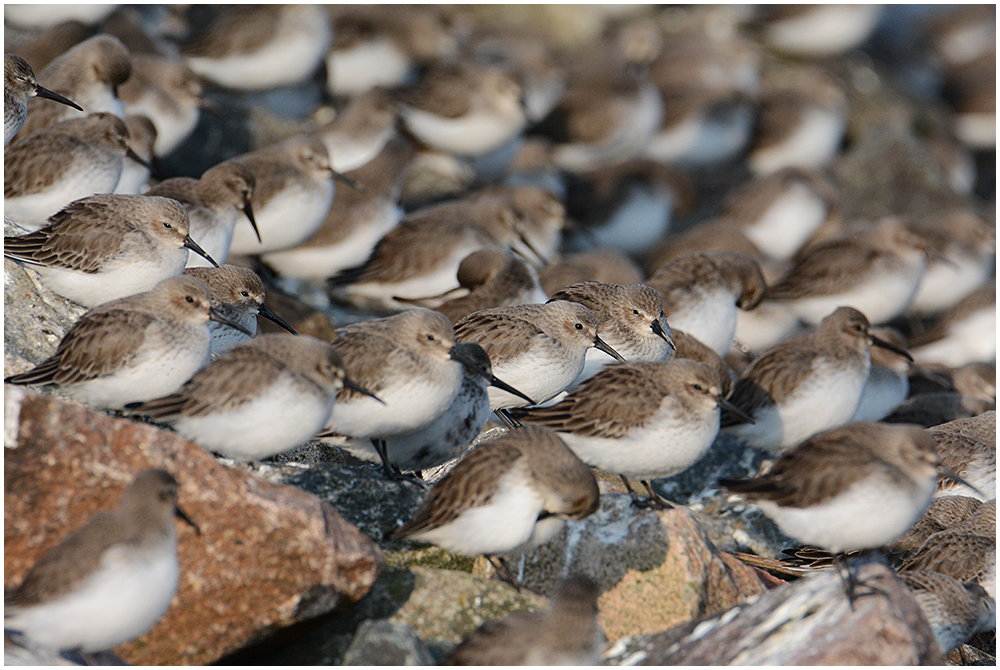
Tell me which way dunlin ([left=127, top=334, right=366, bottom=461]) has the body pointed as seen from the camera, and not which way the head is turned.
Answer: to the viewer's right

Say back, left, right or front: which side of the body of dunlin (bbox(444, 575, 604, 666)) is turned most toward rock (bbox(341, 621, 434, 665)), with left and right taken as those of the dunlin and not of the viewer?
back

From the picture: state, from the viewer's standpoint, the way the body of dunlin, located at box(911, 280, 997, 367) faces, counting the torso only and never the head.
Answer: to the viewer's right

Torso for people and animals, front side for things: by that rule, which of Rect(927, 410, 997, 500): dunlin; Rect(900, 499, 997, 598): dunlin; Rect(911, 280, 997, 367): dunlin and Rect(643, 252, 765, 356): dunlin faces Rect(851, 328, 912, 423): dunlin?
Rect(643, 252, 765, 356): dunlin

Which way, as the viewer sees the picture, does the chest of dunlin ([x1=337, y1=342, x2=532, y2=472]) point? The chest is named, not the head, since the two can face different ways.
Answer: to the viewer's right

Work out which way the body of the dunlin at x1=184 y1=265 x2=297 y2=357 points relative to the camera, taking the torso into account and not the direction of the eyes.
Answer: to the viewer's right

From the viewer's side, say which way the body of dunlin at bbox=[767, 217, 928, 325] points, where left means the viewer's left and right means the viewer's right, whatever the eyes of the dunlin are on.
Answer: facing to the right of the viewer

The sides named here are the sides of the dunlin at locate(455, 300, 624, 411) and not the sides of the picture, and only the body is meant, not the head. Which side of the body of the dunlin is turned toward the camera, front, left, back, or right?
right

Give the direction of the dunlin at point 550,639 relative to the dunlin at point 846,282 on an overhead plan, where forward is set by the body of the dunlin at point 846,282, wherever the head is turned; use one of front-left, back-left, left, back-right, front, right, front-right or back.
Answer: right

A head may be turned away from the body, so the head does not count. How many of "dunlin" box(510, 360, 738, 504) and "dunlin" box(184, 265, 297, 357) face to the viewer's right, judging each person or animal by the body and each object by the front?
2

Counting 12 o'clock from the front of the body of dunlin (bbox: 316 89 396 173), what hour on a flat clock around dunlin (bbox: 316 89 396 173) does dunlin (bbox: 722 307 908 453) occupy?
dunlin (bbox: 722 307 908 453) is roughly at 2 o'clock from dunlin (bbox: 316 89 396 173).

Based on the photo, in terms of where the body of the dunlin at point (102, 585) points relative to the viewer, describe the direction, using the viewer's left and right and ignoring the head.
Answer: facing to the right of the viewer

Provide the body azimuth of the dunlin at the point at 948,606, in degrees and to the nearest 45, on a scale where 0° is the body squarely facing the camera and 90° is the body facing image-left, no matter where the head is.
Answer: approximately 270°

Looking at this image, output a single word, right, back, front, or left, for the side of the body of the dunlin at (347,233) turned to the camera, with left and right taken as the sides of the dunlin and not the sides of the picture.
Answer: right

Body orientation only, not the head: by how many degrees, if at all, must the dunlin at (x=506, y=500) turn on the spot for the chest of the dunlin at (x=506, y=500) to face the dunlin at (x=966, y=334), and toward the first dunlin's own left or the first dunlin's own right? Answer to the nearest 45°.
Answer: approximately 45° to the first dunlin's own left
